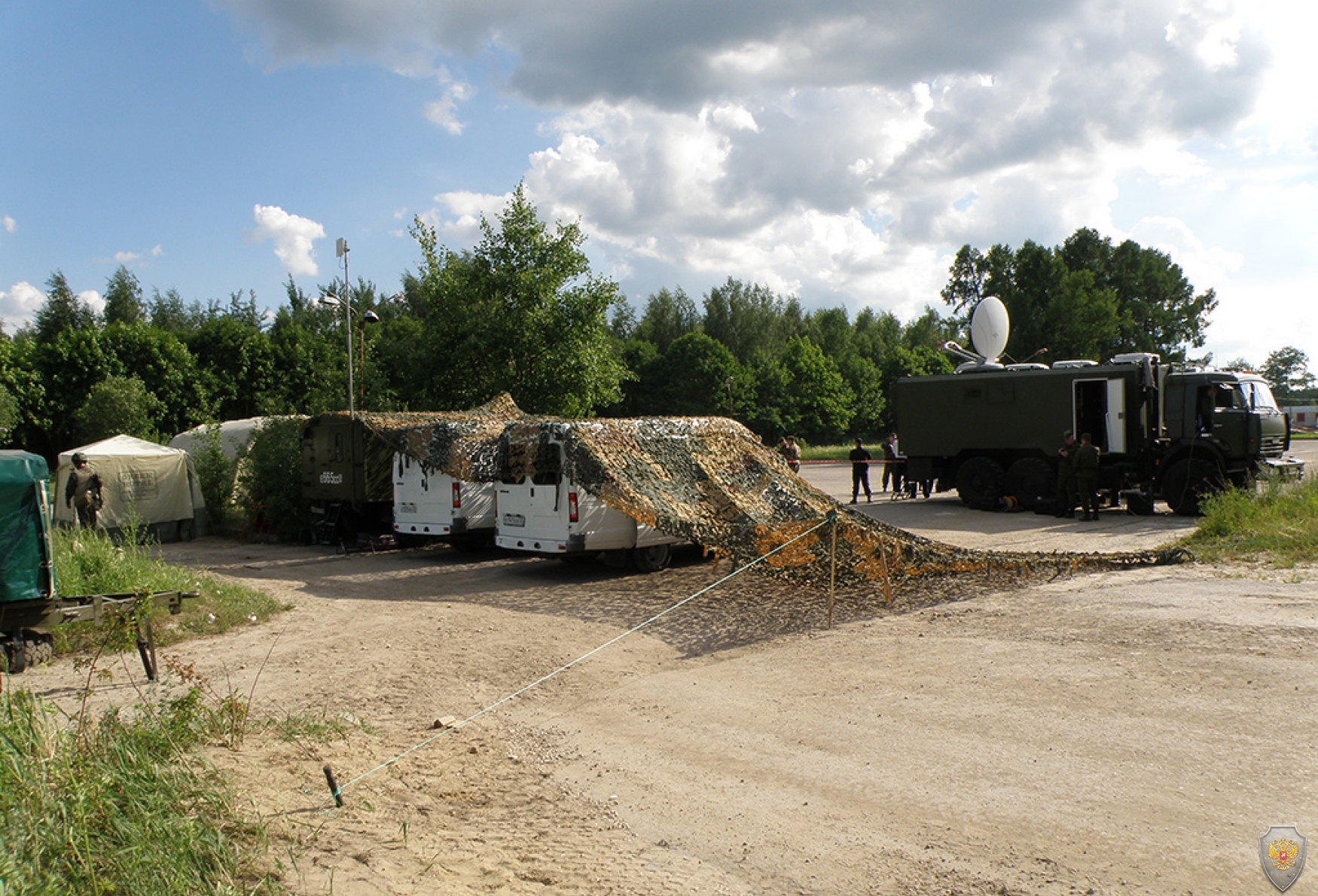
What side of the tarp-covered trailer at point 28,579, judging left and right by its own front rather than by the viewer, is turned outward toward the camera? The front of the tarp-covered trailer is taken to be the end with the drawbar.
right

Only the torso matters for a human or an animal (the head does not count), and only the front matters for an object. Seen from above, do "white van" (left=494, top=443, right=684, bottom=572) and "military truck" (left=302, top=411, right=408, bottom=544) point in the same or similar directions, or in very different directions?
same or similar directions

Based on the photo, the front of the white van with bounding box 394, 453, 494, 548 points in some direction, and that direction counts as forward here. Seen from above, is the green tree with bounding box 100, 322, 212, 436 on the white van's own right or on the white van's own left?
on the white van's own left

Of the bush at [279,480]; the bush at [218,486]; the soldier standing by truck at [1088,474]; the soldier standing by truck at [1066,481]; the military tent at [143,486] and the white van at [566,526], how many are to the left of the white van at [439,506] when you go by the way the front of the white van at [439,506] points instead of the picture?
3

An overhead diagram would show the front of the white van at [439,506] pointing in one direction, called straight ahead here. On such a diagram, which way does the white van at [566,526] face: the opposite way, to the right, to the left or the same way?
the same way

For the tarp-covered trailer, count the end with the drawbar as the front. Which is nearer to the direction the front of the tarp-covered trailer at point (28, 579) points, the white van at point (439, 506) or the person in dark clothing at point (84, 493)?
the white van

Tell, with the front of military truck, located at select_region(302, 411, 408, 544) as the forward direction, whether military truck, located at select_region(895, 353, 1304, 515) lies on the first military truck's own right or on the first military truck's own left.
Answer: on the first military truck's own right

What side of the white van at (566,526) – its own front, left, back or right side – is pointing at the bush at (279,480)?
left

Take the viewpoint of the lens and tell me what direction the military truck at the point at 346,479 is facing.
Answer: facing away from the viewer and to the right of the viewer

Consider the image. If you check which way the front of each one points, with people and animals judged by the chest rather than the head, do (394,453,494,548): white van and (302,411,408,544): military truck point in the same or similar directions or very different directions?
same or similar directions

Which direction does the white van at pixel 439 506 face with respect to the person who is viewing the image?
facing away from the viewer and to the right of the viewer

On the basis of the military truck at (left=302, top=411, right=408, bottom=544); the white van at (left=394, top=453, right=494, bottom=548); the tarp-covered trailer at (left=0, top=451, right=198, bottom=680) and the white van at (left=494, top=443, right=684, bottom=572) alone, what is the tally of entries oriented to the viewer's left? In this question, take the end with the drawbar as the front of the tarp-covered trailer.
0

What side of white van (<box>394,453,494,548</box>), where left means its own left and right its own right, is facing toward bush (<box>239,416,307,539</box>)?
left

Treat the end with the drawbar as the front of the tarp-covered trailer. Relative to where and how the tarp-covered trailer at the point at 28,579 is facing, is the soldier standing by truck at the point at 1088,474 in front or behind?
in front

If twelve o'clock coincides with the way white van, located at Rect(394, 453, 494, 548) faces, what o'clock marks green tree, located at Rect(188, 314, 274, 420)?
The green tree is roughly at 10 o'clock from the white van.
